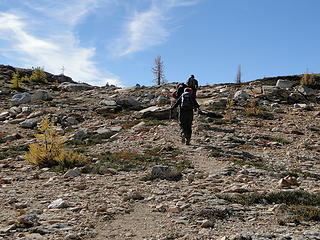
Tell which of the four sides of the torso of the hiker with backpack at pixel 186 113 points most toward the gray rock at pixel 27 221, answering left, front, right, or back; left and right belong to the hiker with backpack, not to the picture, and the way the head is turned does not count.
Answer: back

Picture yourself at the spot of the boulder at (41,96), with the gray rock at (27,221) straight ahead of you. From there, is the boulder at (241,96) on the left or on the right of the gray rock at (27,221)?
left

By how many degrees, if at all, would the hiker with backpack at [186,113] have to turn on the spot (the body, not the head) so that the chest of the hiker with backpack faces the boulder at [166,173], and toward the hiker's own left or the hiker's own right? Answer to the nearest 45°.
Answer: approximately 180°

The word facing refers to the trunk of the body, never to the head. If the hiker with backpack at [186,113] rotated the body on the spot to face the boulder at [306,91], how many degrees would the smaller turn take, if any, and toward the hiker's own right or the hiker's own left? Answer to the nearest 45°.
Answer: approximately 45° to the hiker's own right

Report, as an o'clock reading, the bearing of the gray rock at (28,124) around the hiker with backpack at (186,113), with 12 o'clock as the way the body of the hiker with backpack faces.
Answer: The gray rock is roughly at 10 o'clock from the hiker with backpack.

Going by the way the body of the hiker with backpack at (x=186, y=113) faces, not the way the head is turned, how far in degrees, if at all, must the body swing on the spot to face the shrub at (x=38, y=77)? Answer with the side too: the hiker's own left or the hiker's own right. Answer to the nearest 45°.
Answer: approximately 45° to the hiker's own left

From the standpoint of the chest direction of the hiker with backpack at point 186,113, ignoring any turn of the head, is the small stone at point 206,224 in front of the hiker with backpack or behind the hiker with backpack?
behind

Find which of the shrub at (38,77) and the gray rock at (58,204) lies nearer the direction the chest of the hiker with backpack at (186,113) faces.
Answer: the shrub

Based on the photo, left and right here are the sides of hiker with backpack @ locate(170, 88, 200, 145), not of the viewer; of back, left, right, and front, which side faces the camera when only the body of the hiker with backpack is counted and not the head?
back
